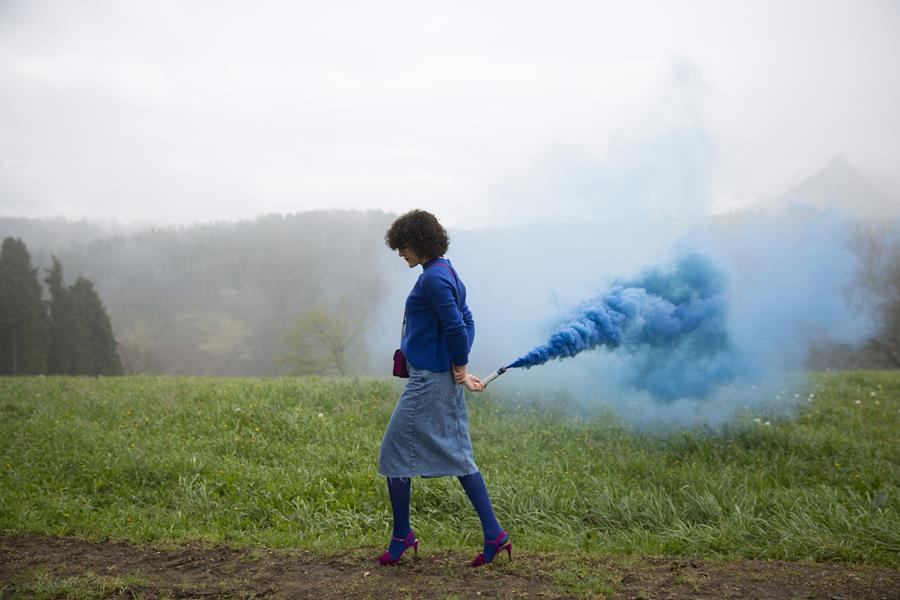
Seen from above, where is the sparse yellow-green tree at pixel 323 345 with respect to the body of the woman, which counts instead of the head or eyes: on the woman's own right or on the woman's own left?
on the woman's own right

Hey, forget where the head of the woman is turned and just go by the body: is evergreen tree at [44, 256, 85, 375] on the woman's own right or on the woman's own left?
on the woman's own right

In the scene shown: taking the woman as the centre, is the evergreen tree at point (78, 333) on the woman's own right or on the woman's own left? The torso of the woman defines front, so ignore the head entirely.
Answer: on the woman's own right

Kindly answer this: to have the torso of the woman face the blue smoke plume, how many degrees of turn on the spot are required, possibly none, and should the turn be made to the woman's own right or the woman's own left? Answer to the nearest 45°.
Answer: approximately 135° to the woman's own right

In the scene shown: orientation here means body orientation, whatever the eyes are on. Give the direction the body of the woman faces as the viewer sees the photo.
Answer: to the viewer's left

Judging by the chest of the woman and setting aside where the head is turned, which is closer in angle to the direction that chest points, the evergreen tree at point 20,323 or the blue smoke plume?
the evergreen tree
